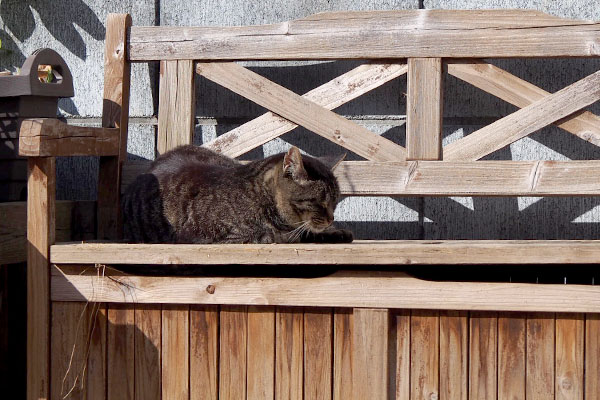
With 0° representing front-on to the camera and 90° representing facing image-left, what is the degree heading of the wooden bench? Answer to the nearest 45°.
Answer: approximately 0°

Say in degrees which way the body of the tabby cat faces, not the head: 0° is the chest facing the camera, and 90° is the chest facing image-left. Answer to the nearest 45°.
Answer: approximately 270°
